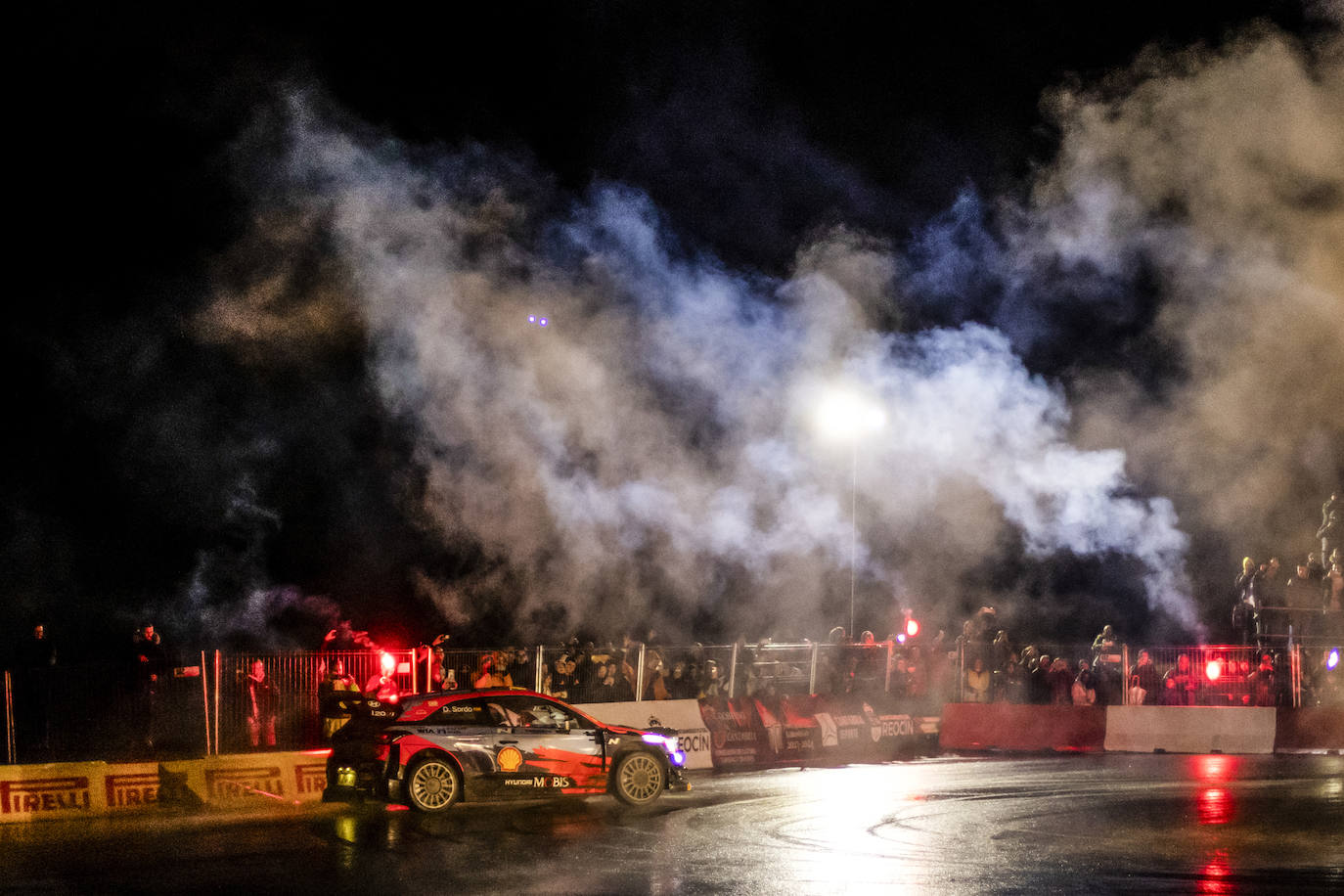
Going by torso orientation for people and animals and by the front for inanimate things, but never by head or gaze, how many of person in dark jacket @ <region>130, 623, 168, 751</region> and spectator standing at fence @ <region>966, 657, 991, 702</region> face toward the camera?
2

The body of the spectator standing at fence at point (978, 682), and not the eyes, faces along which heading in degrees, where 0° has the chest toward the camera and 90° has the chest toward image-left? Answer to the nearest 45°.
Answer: approximately 0°

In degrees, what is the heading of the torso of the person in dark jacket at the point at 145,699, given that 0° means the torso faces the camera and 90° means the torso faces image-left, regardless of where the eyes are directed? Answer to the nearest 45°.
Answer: approximately 0°

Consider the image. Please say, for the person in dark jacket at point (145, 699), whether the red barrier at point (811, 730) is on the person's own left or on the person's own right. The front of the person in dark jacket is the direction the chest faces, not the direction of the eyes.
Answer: on the person's own left

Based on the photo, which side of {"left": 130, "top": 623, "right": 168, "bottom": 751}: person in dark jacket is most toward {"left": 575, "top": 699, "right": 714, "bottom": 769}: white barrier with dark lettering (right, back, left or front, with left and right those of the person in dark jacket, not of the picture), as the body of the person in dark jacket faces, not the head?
left
